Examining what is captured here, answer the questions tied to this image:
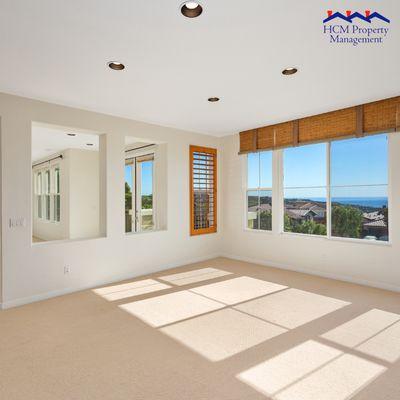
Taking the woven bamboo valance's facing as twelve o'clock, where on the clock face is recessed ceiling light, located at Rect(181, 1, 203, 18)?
The recessed ceiling light is roughly at 11 o'clock from the woven bamboo valance.

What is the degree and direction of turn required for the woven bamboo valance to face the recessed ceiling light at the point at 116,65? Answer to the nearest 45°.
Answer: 0° — it already faces it

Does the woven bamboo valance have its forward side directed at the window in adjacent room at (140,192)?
no

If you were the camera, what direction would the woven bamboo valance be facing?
facing the viewer and to the left of the viewer

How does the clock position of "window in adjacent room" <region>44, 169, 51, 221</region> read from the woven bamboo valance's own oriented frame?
The window in adjacent room is roughly at 2 o'clock from the woven bamboo valance.

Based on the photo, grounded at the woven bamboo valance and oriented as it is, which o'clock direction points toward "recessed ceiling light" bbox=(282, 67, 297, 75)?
The recessed ceiling light is roughly at 11 o'clock from the woven bamboo valance.

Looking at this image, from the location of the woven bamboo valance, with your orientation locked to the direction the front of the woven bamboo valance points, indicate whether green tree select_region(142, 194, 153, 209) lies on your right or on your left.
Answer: on your right

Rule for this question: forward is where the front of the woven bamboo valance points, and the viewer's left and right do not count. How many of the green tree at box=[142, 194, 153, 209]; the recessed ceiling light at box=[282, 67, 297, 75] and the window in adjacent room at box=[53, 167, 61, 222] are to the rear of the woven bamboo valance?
0
